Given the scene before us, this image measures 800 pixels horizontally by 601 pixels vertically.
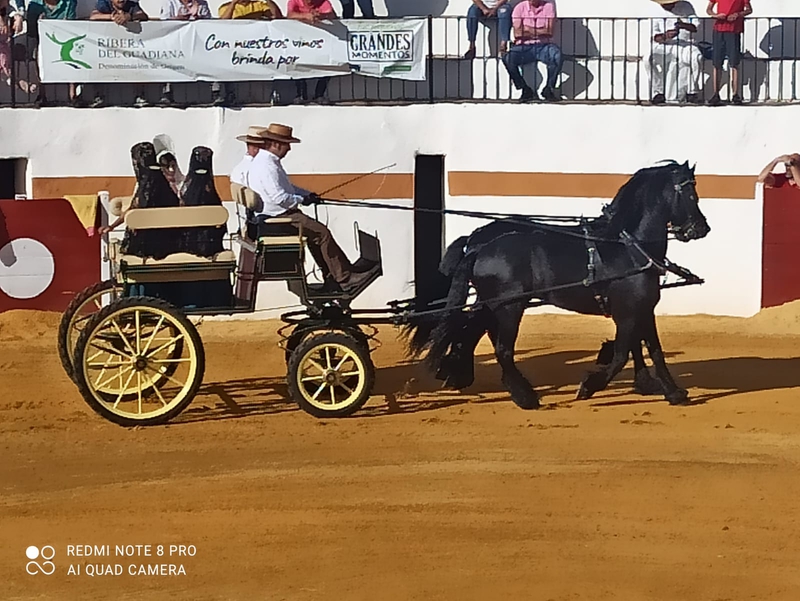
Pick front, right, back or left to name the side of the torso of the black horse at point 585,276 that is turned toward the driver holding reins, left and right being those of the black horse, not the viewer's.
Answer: back

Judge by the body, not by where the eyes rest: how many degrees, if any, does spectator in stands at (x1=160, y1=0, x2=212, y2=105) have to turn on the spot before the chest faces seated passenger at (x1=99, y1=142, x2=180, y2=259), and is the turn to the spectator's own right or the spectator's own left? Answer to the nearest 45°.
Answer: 0° — they already face them

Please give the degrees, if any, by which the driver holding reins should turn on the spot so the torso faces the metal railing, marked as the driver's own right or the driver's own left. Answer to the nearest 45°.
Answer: approximately 45° to the driver's own left

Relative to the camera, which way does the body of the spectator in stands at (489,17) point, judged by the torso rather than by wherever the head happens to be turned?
toward the camera

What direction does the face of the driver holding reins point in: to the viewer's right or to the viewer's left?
to the viewer's right

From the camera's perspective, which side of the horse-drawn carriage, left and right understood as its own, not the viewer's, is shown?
right

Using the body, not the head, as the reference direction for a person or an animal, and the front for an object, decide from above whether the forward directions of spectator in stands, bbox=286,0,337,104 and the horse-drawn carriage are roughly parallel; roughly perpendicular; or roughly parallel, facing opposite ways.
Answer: roughly perpendicular

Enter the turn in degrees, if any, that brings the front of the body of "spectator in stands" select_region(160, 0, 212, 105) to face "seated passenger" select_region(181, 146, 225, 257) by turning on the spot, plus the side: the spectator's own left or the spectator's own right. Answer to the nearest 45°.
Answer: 0° — they already face them

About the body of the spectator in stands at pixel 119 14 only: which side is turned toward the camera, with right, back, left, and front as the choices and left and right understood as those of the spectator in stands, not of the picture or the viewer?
front

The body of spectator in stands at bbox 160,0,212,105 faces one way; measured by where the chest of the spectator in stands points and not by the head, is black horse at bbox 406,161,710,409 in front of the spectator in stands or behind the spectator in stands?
in front

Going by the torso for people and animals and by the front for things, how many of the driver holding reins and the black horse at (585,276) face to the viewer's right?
2

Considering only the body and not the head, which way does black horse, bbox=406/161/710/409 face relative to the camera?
to the viewer's right

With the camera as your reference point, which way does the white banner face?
facing the viewer

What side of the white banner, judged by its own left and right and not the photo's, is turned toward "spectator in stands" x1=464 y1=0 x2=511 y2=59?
left

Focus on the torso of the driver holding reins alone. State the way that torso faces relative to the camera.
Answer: to the viewer's right

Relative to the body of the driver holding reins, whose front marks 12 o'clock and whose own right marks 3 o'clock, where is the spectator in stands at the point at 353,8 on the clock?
The spectator in stands is roughly at 9 o'clock from the driver holding reins.

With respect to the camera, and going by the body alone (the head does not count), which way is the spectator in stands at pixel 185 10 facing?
toward the camera
